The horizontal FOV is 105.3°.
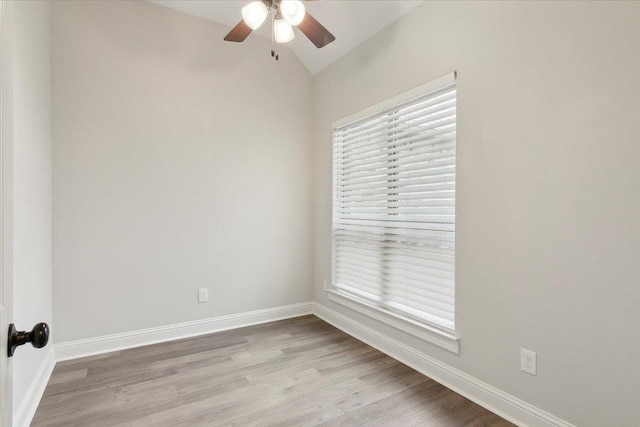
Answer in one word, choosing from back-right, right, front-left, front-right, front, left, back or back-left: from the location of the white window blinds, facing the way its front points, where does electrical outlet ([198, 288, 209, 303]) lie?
front-right

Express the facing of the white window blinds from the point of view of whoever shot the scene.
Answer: facing the viewer and to the left of the viewer

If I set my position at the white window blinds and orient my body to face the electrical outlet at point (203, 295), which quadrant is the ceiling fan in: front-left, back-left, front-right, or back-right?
front-left
